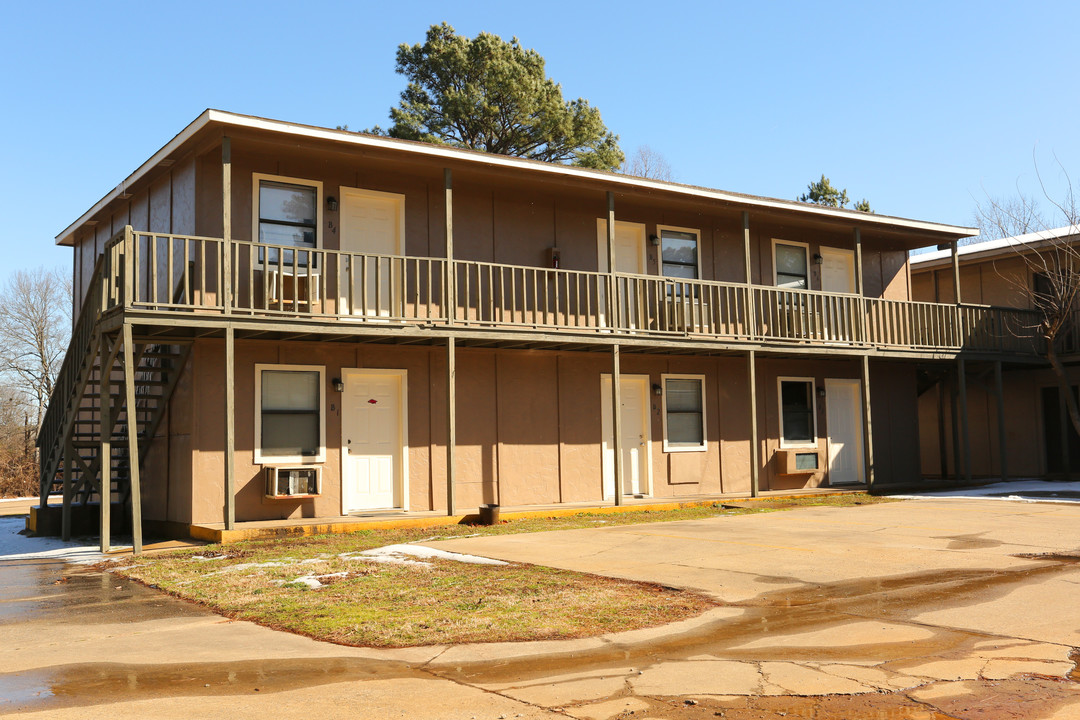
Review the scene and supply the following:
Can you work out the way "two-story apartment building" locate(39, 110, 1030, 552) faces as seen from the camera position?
facing the viewer and to the right of the viewer

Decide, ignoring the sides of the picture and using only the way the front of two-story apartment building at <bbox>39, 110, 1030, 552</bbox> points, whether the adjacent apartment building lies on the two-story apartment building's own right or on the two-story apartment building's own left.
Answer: on the two-story apartment building's own left

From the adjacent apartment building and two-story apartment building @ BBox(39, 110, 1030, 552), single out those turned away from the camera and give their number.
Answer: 0

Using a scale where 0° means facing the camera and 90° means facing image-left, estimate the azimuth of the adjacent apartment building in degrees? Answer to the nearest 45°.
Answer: approximately 45°
